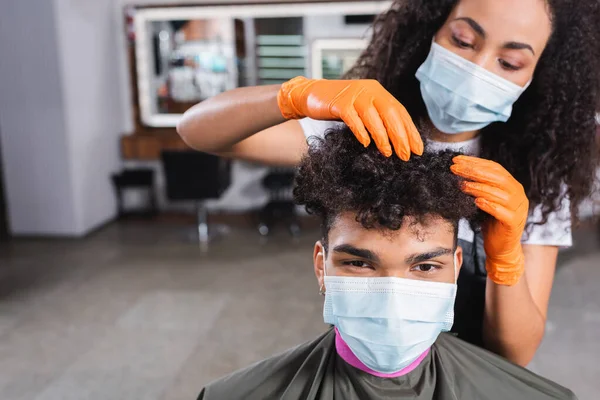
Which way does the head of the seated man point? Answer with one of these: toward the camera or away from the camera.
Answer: toward the camera

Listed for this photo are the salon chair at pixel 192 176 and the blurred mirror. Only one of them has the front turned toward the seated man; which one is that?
the blurred mirror

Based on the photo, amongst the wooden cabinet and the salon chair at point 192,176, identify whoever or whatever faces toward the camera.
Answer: the wooden cabinet

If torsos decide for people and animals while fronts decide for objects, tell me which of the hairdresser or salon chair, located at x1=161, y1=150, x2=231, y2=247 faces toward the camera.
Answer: the hairdresser

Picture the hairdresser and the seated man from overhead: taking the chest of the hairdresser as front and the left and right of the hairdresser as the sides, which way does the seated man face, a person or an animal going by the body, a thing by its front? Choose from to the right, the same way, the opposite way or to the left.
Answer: the same way

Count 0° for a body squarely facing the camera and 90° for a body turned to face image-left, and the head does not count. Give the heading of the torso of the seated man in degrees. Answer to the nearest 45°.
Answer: approximately 0°

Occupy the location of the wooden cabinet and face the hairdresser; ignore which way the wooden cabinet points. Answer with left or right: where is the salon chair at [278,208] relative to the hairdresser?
left

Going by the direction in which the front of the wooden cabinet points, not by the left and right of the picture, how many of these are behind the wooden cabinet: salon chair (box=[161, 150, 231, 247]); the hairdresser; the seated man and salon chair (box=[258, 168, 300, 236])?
0

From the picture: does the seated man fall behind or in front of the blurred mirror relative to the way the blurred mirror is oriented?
in front

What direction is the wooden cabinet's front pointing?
toward the camera

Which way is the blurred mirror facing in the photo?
toward the camera

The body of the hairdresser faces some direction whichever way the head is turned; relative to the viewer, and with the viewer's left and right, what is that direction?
facing the viewer

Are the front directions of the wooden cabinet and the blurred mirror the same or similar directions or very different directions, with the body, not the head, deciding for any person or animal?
same or similar directions

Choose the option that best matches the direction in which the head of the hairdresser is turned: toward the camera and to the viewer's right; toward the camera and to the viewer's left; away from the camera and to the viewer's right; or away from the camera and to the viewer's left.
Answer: toward the camera and to the viewer's left

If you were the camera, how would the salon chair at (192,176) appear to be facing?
facing away from the viewer and to the right of the viewer
